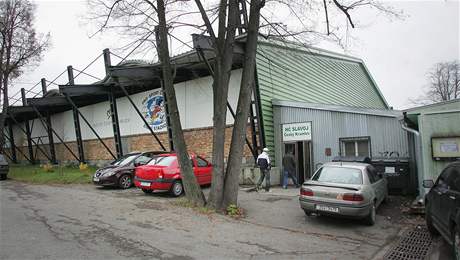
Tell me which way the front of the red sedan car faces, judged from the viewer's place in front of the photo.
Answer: facing away from the viewer and to the right of the viewer

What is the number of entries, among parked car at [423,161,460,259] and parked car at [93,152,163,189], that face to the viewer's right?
0

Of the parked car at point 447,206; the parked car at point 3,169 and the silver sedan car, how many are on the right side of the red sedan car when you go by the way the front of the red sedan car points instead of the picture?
2

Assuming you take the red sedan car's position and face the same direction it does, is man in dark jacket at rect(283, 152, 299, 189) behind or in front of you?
in front

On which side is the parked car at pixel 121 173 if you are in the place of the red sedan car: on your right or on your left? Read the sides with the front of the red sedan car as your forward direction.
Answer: on your left

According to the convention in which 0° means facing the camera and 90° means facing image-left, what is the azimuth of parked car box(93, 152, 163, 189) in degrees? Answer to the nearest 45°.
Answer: approximately 45°

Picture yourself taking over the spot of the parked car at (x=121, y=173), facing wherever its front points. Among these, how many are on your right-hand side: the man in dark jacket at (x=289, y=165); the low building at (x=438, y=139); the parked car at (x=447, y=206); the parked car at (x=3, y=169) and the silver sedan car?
1

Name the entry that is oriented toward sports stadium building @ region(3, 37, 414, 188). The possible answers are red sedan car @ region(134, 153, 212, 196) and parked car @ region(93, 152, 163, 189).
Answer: the red sedan car
